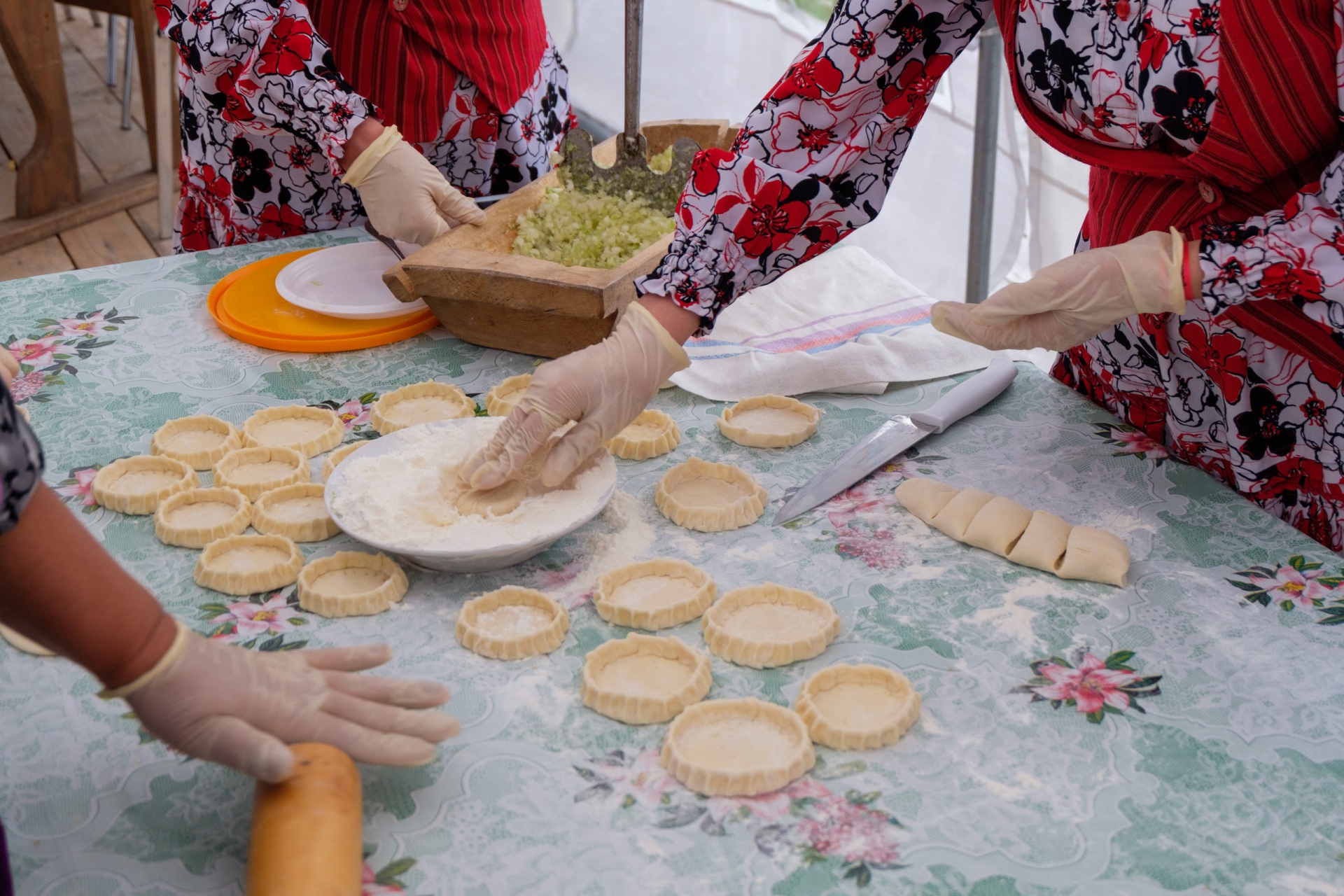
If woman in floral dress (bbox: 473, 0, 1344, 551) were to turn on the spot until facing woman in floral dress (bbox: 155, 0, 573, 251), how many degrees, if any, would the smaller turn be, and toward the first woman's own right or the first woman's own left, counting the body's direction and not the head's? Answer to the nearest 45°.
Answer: approximately 90° to the first woman's own right

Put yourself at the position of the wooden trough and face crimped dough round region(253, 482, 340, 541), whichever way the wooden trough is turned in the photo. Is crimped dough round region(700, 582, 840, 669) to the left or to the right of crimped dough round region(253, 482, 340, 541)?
left

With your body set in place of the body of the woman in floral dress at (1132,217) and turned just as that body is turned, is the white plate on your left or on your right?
on your right

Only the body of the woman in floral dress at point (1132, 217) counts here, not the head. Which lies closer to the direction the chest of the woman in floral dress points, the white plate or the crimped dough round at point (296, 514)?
the crimped dough round

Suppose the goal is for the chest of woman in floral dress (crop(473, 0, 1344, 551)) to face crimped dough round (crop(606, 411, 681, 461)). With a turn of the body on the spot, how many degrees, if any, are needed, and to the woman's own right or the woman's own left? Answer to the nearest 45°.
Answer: approximately 45° to the woman's own right

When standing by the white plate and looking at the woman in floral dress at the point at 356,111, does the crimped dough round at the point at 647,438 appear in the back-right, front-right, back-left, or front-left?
back-right

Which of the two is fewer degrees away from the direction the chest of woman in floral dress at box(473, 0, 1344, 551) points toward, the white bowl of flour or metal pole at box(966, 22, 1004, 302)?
the white bowl of flour

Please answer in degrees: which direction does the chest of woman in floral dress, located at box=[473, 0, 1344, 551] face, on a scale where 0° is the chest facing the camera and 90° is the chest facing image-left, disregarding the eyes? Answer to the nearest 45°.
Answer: approximately 45°

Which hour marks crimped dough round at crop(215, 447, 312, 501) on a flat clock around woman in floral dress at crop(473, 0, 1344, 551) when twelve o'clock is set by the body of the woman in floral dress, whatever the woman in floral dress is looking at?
The crimped dough round is roughly at 1 o'clock from the woman in floral dress.

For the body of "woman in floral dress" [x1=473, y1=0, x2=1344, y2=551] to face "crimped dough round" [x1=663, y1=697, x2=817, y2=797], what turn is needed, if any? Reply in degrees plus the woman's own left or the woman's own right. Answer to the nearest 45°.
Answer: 0° — they already face it

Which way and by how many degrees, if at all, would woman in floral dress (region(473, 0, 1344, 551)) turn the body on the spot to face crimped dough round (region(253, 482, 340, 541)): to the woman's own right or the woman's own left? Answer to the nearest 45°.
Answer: approximately 45° to the woman's own right
